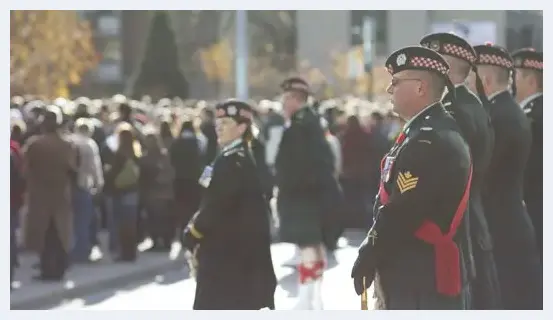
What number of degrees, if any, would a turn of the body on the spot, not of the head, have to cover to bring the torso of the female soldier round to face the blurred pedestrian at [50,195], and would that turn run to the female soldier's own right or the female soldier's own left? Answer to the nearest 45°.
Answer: approximately 45° to the female soldier's own right

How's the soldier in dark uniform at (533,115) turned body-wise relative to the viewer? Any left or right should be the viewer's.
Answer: facing to the left of the viewer

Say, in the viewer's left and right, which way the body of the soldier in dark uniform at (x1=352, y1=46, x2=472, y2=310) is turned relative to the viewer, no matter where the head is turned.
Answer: facing to the left of the viewer

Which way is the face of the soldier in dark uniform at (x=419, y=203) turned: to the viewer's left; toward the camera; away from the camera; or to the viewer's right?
to the viewer's left

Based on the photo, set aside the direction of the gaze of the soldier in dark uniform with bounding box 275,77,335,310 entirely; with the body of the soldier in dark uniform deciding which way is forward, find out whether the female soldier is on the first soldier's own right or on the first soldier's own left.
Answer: on the first soldier's own left

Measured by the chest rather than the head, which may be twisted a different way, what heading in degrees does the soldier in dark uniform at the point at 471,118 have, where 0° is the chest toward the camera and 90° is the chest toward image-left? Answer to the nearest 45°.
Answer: approximately 90°

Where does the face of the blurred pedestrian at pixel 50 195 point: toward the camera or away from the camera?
away from the camera
